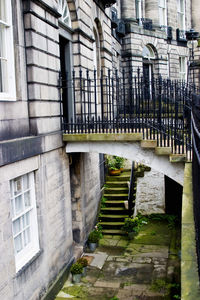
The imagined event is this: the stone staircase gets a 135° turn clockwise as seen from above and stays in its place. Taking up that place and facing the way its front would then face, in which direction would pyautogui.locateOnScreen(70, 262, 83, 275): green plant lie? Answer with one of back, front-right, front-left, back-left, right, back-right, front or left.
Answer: back-left

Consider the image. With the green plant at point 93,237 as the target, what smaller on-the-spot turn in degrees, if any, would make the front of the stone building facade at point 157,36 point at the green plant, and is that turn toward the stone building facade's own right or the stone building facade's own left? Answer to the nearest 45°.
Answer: approximately 45° to the stone building facade's own right

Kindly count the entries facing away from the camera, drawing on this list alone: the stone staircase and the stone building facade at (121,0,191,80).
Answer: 0

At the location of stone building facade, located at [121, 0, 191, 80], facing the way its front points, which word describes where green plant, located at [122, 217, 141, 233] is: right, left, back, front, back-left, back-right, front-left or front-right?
front-right

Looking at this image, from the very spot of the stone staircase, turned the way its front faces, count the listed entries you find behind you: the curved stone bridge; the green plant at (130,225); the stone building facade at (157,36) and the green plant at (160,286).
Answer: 1

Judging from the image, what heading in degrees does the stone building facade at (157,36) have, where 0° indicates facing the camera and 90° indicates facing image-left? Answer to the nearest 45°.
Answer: approximately 315°

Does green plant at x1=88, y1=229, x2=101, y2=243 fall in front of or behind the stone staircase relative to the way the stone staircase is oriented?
in front

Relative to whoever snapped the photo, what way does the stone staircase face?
facing the viewer

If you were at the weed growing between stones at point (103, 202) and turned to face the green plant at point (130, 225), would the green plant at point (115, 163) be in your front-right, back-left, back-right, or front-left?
back-left

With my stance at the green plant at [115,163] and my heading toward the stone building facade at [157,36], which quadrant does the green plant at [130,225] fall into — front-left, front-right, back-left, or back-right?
back-right
